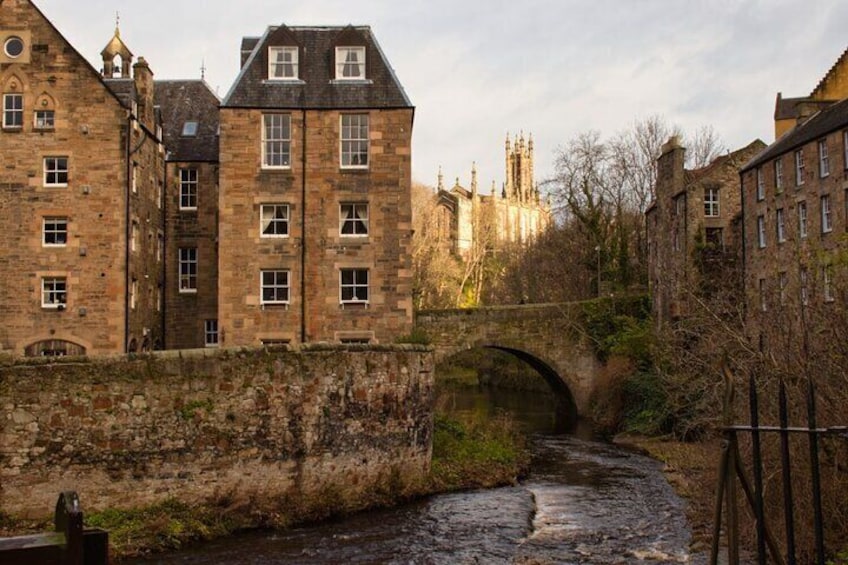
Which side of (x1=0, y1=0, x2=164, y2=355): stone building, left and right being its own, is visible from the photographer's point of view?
front

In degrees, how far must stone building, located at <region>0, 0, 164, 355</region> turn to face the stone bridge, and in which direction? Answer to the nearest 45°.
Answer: approximately 90° to its left

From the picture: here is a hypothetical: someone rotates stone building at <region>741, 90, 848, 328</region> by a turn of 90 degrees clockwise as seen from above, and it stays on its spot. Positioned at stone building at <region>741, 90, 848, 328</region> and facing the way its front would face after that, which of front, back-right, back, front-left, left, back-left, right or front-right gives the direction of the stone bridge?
front-left

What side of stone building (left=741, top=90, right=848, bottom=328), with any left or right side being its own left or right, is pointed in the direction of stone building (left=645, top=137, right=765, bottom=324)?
right

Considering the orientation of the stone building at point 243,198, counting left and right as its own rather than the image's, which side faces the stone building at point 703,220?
left

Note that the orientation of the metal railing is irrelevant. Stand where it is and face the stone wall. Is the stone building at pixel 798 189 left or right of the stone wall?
right

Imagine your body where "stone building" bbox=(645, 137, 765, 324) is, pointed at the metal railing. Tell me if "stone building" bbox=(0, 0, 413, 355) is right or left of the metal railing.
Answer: right

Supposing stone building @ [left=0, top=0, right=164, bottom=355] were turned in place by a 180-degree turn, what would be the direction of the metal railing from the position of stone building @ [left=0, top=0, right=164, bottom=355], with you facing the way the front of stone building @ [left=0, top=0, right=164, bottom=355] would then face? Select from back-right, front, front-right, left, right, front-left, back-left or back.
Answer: back

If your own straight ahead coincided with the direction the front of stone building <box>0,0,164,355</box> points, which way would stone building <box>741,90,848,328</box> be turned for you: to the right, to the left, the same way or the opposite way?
to the right

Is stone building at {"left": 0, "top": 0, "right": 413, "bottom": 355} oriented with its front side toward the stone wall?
yes

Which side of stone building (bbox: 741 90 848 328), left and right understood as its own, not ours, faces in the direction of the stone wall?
front

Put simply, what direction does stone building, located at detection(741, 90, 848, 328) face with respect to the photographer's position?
facing the viewer and to the left of the viewer

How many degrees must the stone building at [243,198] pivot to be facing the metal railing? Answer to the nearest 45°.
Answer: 0° — it already faces it

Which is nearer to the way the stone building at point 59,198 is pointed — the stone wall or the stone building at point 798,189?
the stone wall

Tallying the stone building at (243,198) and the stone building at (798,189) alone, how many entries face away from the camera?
0

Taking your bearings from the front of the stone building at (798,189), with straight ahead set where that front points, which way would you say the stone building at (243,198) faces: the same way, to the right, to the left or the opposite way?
to the left
